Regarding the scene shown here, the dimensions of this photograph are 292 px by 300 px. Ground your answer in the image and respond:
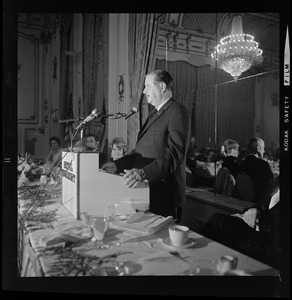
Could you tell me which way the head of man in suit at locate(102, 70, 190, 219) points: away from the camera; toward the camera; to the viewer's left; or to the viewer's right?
to the viewer's left

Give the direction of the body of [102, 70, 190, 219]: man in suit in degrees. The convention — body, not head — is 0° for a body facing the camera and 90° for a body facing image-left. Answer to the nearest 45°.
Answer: approximately 90°
